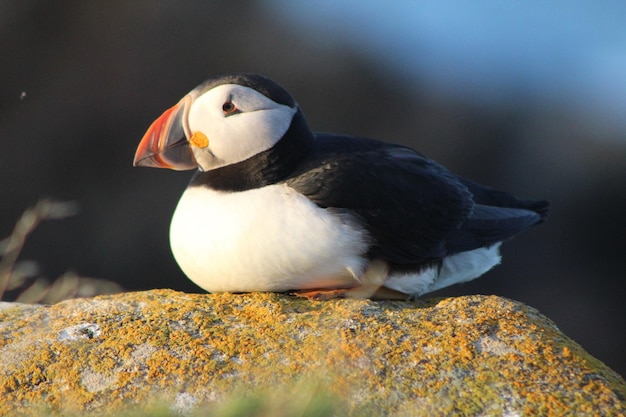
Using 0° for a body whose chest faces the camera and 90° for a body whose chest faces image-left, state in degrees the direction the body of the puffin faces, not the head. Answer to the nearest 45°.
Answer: approximately 90°
